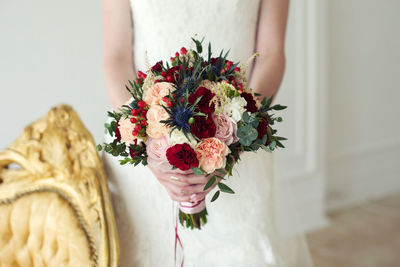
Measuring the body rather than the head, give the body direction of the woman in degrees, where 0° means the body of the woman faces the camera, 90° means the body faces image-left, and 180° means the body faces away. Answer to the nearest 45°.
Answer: approximately 0°

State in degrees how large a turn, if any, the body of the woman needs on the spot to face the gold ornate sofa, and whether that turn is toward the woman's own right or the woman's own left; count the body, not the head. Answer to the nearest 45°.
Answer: approximately 90° to the woman's own right
